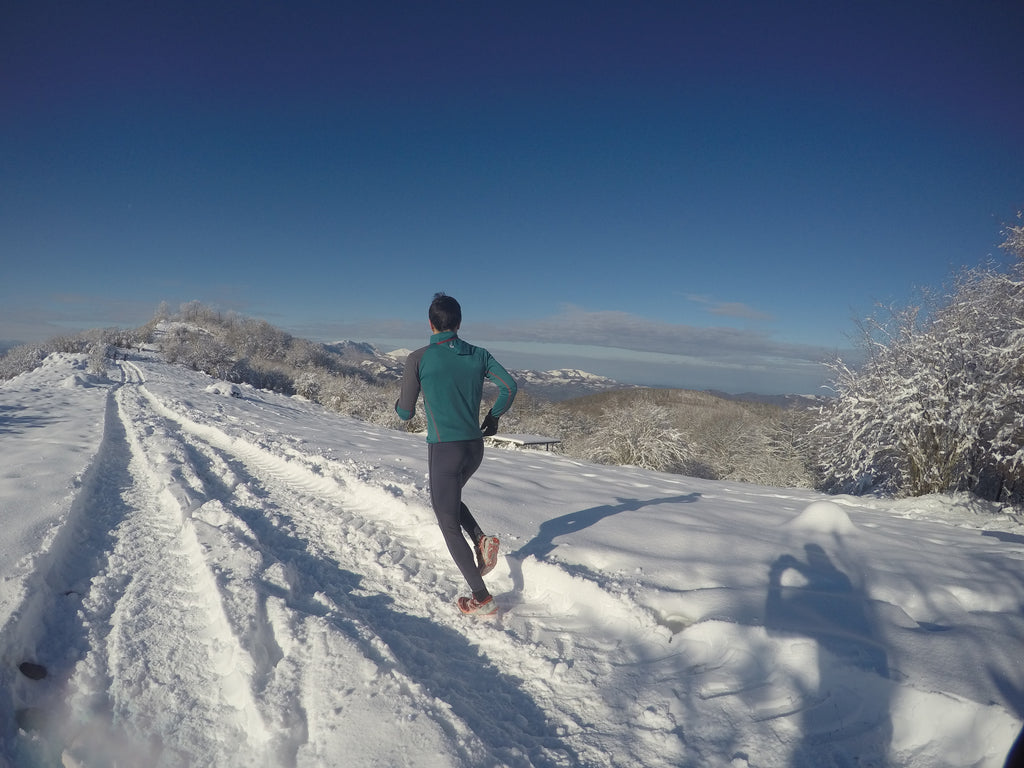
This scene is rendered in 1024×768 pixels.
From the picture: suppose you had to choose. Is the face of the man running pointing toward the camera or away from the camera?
away from the camera

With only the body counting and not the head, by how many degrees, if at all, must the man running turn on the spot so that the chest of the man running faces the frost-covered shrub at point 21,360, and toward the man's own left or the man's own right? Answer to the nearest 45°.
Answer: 0° — they already face it

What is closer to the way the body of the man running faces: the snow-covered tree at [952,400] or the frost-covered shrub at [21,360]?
the frost-covered shrub

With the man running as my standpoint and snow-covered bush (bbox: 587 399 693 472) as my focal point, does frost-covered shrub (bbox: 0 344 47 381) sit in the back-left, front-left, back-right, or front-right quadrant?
front-left

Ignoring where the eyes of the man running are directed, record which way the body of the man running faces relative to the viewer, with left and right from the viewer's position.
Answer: facing away from the viewer and to the left of the viewer

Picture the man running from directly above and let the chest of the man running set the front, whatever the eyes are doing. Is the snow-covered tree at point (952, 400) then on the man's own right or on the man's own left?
on the man's own right

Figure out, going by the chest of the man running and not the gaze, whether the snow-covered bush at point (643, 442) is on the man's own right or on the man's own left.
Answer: on the man's own right

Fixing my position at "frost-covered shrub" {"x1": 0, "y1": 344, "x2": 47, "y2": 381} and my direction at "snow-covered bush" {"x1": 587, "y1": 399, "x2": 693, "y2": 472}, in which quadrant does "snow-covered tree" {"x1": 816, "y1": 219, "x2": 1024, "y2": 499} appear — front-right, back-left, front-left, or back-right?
front-right

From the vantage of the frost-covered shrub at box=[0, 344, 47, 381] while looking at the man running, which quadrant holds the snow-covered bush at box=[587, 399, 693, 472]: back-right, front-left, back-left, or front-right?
front-left
